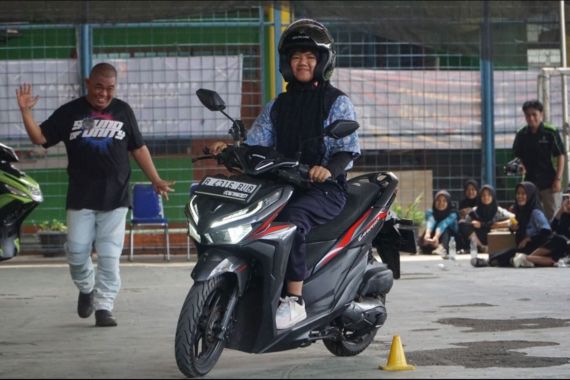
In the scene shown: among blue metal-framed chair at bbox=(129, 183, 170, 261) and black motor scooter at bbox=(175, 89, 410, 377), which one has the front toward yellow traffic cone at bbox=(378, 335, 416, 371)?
the blue metal-framed chair

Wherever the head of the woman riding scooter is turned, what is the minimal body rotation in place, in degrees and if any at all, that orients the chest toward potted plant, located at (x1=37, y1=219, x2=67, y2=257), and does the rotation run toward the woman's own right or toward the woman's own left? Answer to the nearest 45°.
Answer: approximately 135° to the woman's own right

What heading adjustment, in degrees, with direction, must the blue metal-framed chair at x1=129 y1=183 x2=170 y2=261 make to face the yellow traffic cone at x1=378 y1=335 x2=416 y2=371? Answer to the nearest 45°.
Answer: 0° — it already faces it

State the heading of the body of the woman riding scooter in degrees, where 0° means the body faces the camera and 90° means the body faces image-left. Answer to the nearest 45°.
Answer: approximately 45°

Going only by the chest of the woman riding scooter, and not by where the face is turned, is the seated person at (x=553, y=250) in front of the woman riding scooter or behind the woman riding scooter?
behind

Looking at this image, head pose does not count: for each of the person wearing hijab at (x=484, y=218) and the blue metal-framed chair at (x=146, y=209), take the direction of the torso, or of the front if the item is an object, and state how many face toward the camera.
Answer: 2

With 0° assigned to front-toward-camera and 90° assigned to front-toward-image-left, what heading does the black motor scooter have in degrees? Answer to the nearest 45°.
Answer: approximately 45°

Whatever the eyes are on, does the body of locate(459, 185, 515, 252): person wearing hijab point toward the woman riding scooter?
yes

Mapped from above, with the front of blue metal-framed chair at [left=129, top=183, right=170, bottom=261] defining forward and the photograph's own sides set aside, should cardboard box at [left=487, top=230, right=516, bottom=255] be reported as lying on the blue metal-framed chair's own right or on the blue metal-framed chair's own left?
on the blue metal-framed chair's own left

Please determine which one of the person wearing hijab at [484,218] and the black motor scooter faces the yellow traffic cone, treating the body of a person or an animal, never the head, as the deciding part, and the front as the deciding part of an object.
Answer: the person wearing hijab
